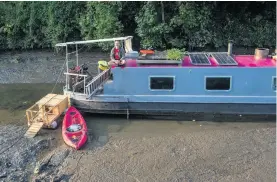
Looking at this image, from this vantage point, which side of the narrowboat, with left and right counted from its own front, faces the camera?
left

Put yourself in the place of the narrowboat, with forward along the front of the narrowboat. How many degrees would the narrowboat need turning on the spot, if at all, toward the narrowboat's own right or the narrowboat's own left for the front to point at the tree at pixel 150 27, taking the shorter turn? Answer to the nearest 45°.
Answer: approximately 90° to the narrowboat's own right

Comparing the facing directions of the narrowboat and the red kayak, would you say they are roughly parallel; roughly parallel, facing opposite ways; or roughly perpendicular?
roughly perpendicular
